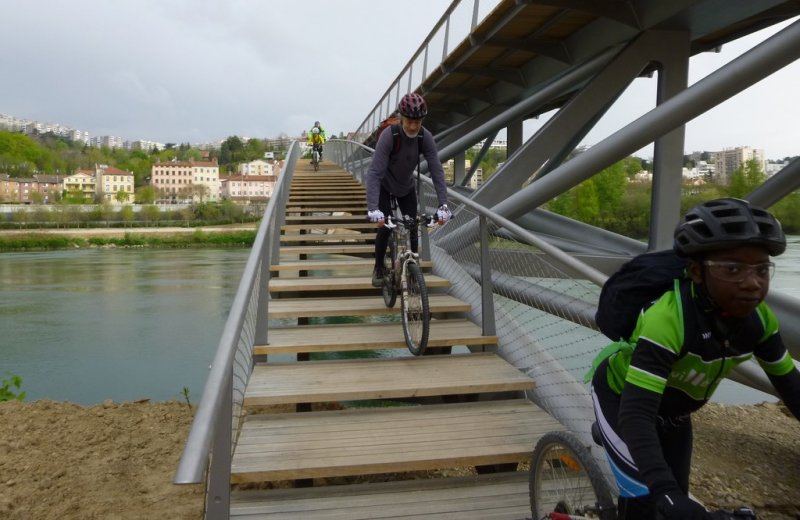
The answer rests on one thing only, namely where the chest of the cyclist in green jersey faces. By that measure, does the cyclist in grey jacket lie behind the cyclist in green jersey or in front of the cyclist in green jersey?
behind

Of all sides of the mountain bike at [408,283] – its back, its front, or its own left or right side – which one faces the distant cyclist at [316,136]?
back

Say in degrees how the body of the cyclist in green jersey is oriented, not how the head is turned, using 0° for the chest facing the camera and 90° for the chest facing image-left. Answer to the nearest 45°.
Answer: approximately 315°

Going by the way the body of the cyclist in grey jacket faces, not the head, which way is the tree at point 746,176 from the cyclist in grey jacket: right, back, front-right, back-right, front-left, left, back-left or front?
back-left

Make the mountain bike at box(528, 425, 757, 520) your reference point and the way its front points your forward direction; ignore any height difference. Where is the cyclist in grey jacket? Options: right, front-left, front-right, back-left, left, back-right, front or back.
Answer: back

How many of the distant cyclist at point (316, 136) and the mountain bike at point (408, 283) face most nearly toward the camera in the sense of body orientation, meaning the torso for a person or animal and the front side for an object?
2
